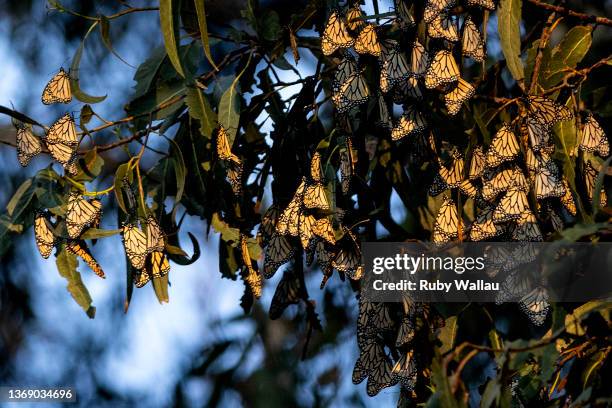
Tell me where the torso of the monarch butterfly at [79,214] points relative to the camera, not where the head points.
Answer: to the viewer's left
